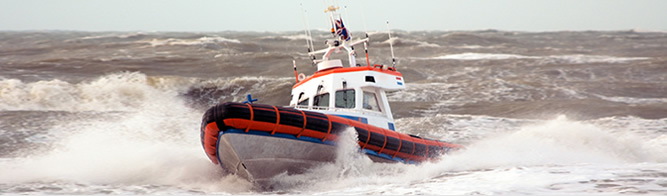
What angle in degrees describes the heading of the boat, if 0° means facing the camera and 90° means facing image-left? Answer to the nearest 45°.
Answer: approximately 45°
